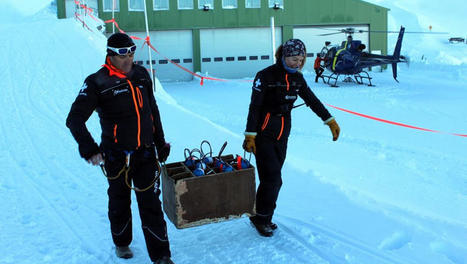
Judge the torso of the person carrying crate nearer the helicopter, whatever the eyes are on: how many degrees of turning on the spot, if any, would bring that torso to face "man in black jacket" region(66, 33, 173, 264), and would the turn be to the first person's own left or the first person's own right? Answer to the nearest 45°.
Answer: approximately 90° to the first person's own right

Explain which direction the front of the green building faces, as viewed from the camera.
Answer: facing the viewer

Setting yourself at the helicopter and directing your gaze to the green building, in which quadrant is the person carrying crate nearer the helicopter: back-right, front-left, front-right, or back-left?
back-left

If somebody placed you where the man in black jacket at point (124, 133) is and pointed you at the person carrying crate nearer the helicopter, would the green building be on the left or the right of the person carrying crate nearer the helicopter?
left

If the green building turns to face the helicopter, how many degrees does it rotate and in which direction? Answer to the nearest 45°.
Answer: approximately 45° to its left

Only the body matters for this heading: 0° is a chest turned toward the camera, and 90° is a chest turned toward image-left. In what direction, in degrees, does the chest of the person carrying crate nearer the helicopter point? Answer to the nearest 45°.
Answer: approximately 315°

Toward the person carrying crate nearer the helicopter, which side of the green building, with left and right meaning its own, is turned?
front

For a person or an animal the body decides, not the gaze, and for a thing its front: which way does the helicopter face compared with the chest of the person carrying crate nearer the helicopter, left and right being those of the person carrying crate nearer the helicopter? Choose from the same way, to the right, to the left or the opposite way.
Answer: to the right

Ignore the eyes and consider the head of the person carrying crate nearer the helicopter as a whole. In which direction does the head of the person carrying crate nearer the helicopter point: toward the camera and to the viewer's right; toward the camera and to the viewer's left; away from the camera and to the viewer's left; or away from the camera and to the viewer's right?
toward the camera and to the viewer's right

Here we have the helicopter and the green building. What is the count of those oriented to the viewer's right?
0

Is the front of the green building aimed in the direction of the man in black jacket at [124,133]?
yes

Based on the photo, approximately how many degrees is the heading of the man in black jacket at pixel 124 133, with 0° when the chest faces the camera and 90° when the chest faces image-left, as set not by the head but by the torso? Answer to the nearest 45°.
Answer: approximately 315°

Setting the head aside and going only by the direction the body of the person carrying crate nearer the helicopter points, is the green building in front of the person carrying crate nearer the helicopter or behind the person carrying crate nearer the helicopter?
behind
